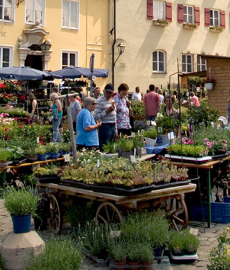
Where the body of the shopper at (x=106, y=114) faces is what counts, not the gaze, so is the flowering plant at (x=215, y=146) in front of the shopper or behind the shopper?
in front

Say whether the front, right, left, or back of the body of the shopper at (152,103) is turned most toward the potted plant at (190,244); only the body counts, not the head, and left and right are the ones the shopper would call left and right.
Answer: back

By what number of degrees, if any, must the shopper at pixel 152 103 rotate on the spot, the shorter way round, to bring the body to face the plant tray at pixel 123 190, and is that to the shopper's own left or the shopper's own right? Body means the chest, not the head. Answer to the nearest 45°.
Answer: approximately 180°

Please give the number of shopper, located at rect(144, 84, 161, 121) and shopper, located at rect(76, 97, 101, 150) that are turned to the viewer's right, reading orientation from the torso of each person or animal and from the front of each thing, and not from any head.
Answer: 1

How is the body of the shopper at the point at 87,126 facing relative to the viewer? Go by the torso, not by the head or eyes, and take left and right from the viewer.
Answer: facing to the right of the viewer

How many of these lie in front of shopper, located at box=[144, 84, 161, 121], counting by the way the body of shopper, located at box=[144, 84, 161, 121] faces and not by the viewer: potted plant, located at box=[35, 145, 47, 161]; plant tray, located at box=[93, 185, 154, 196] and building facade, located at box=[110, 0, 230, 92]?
1

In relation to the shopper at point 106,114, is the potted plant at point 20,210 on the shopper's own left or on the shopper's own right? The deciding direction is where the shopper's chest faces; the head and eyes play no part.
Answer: on the shopper's own right

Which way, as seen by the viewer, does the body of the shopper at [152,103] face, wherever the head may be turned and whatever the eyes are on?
away from the camera

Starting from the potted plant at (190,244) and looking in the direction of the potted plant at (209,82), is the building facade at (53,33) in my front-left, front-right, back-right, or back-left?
front-left

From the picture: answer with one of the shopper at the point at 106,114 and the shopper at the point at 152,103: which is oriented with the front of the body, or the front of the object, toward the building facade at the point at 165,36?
the shopper at the point at 152,103

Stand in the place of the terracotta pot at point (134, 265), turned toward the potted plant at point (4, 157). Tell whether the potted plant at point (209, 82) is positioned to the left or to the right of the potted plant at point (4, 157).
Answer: right
